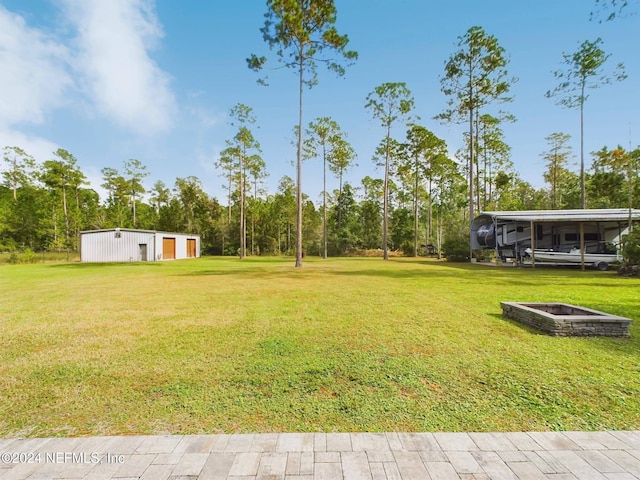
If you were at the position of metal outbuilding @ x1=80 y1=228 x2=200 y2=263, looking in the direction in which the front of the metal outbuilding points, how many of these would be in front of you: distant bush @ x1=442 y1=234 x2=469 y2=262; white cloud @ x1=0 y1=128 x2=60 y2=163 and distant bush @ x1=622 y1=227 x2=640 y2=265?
2

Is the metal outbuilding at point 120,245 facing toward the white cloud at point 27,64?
no

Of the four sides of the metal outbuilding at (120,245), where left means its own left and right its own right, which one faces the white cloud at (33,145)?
back

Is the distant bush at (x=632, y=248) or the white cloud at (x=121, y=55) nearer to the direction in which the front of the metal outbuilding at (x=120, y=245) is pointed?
the distant bush

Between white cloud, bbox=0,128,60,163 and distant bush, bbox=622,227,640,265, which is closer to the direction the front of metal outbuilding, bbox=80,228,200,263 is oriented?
the distant bush

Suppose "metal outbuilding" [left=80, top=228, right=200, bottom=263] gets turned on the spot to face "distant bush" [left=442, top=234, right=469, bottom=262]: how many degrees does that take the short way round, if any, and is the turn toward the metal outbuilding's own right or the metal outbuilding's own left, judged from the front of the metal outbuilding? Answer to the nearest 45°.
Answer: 0° — it already faces it

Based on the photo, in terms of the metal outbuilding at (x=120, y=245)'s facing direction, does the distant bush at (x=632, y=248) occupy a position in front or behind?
in front

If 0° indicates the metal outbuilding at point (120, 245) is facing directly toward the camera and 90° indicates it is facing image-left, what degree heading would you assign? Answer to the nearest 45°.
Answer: approximately 315°
